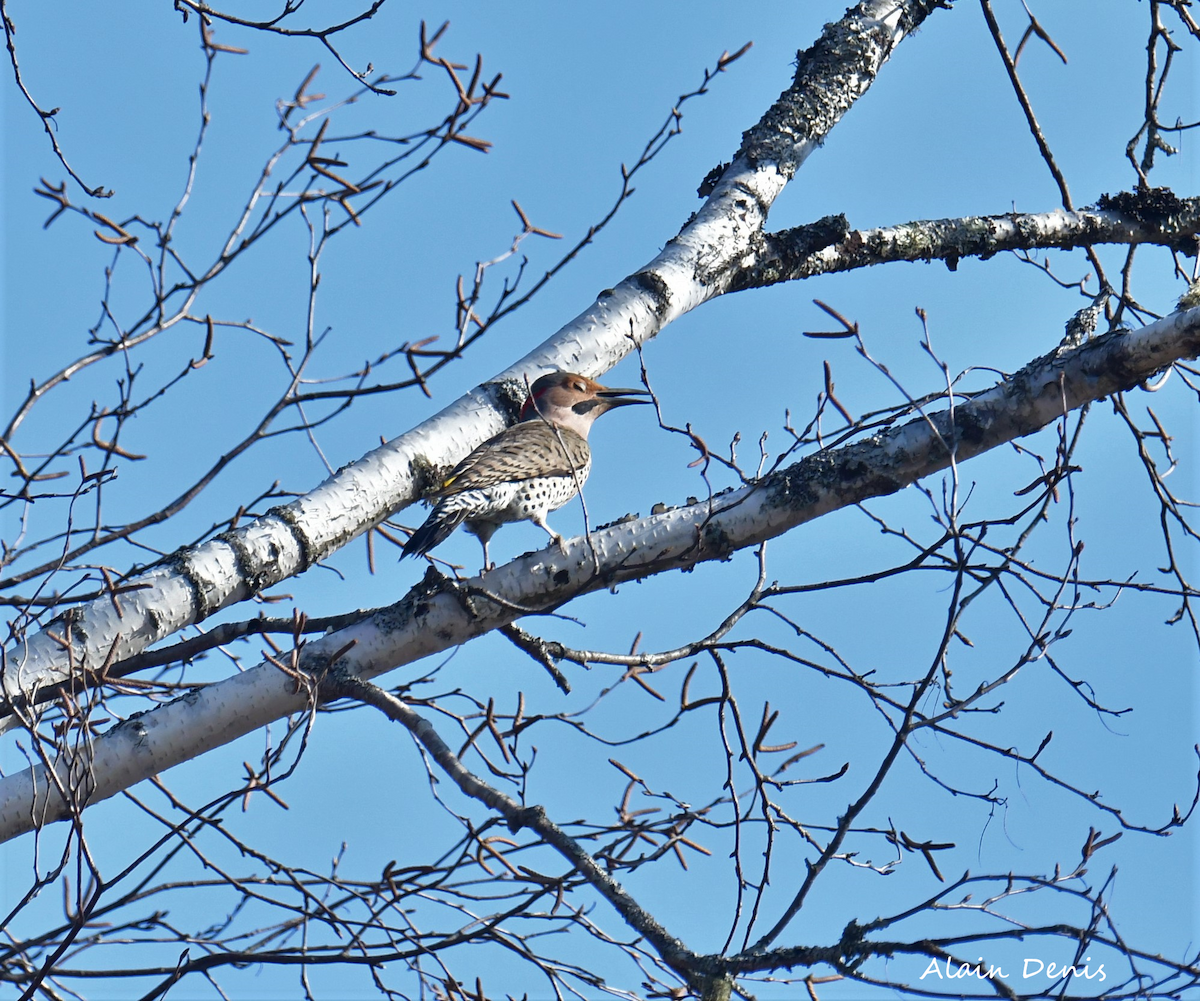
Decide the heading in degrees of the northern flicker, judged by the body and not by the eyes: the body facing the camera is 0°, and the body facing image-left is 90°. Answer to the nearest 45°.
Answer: approximately 270°
